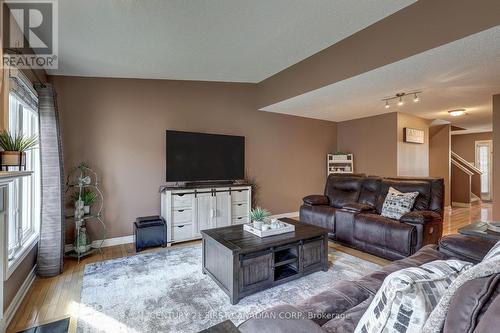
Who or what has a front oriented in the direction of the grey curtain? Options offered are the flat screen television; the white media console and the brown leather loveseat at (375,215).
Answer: the brown leather loveseat

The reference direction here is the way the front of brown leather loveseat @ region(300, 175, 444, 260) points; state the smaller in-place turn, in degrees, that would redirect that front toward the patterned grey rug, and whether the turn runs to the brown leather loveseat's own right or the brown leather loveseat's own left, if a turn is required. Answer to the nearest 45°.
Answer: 0° — it already faces it

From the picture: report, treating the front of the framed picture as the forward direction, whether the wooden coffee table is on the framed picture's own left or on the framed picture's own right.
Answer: on the framed picture's own right

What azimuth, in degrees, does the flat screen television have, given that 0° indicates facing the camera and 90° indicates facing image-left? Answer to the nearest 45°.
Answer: approximately 315°

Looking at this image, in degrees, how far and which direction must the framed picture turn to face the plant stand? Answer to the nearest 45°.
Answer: approximately 90° to its right

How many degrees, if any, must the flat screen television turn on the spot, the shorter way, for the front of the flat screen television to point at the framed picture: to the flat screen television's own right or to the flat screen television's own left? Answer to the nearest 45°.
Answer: approximately 45° to the flat screen television's own left

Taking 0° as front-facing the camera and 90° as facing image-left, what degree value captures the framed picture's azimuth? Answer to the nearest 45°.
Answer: approximately 315°
